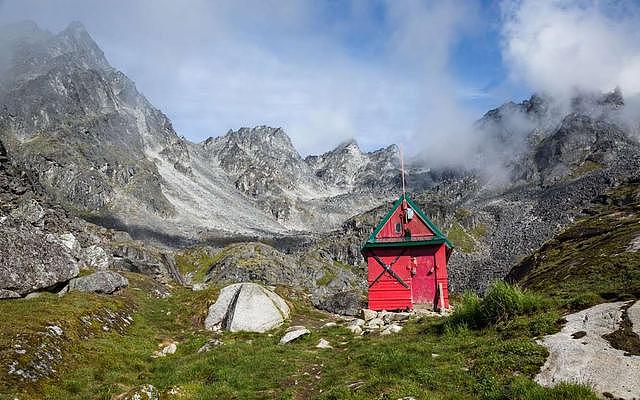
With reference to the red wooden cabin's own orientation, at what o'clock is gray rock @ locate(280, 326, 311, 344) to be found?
The gray rock is roughly at 1 o'clock from the red wooden cabin.

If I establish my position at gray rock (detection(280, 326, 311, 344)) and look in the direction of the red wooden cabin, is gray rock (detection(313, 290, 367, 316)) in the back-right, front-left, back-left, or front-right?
front-left

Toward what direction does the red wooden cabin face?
toward the camera

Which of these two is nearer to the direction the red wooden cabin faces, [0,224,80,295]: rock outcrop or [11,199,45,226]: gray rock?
the rock outcrop

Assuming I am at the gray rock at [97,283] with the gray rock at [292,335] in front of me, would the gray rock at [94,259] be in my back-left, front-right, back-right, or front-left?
back-left

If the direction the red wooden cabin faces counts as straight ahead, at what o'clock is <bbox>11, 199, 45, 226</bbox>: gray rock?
The gray rock is roughly at 3 o'clock from the red wooden cabin.

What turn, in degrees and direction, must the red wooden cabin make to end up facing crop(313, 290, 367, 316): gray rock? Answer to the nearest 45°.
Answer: approximately 135° to its right

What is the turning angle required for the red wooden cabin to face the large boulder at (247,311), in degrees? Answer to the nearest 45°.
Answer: approximately 45° to its right

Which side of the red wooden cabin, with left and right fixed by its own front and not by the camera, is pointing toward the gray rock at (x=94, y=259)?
right
